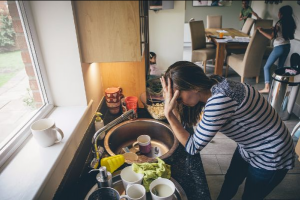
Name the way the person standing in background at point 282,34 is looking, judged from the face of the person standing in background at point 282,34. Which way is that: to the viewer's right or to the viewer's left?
to the viewer's left

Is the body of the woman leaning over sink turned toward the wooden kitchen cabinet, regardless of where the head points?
yes

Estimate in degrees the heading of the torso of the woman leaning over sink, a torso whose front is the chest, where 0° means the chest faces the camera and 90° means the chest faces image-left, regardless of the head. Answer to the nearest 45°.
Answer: approximately 90°

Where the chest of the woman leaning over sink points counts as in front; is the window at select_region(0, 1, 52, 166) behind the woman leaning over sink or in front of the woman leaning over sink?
in front

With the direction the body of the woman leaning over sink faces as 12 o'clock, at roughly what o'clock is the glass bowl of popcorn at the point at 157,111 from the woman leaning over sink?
The glass bowl of popcorn is roughly at 1 o'clock from the woman leaning over sink.

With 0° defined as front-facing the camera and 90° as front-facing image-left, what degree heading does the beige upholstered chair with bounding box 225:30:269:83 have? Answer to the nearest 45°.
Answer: approximately 135°

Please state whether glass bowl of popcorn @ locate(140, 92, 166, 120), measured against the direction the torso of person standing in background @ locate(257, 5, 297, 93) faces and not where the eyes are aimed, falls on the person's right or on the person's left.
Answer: on the person's left

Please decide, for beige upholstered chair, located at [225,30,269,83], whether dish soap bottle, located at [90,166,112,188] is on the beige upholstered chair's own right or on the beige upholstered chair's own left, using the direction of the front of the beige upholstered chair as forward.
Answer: on the beige upholstered chair's own left

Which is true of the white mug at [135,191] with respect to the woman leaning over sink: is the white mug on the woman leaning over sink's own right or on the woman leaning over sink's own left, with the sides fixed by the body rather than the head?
on the woman leaning over sink's own left

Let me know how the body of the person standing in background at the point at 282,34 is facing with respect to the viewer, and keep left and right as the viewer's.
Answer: facing away from the viewer and to the left of the viewer

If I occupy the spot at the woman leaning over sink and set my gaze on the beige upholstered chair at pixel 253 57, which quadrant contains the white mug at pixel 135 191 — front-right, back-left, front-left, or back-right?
back-left

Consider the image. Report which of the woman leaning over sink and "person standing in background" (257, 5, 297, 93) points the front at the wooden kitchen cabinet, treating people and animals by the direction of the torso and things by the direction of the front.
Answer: the woman leaning over sink
